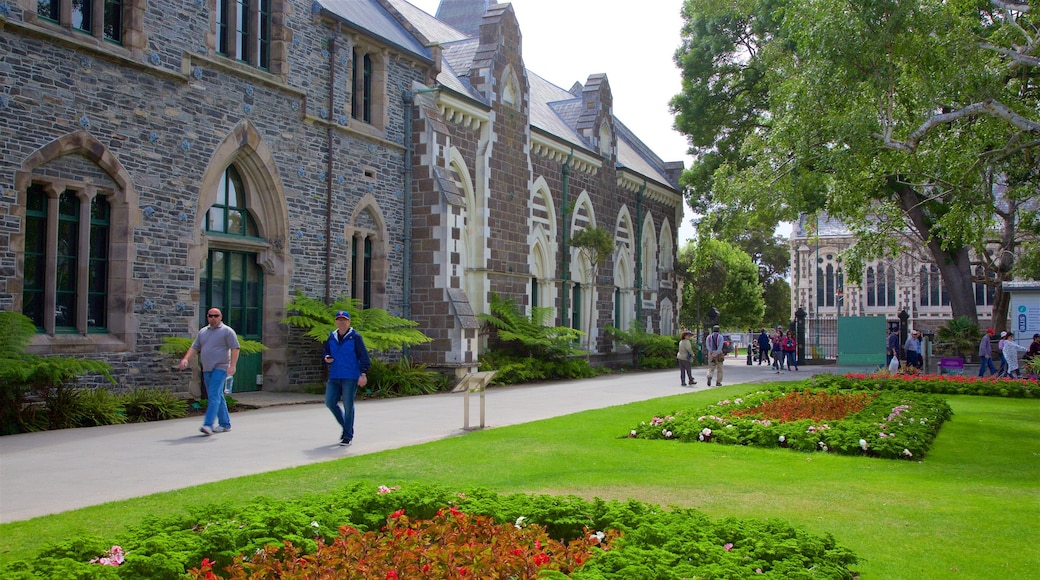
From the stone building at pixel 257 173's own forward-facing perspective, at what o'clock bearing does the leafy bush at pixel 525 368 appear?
The leafy bush is roughly at 9 o'clock from the stone building.

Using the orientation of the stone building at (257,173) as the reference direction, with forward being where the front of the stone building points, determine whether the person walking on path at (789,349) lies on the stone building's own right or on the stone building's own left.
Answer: on the stone building's own left

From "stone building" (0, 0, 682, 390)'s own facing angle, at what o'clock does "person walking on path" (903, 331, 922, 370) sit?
The person walking on path is roughly at 10 o'clock from the stone building.

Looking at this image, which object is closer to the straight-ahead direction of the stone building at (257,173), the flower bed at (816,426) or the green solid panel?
the flower bed

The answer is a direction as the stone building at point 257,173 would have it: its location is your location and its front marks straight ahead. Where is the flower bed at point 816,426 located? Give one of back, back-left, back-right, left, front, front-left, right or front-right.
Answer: front

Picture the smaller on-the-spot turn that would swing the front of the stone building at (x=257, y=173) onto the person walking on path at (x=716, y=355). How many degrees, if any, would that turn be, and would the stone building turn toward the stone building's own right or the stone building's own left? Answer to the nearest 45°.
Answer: approximately 45° to the stone building's own left

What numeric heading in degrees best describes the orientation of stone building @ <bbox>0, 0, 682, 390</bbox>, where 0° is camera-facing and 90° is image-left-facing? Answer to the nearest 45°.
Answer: approximately 315°

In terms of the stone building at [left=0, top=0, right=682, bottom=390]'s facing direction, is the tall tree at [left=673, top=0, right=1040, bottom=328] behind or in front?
in front

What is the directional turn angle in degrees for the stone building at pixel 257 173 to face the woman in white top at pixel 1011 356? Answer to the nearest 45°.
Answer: approximately 45° to its left

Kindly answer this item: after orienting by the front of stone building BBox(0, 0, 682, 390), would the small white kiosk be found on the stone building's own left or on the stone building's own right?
on the stone building's own left

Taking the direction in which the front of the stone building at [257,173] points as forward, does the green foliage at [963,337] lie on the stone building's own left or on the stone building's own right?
on the stone building's own left

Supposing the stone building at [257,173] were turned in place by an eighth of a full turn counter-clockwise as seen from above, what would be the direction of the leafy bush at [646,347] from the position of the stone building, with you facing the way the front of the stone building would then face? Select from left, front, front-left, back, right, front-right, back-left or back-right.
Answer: front-left

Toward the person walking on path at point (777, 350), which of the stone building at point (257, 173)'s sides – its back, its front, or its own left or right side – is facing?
left
